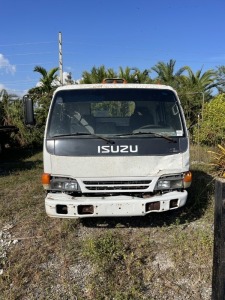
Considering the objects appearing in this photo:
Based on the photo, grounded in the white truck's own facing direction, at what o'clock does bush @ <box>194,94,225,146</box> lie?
The bush is roughly at 7 o'clock from the white truck.

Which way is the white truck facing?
toward the camera

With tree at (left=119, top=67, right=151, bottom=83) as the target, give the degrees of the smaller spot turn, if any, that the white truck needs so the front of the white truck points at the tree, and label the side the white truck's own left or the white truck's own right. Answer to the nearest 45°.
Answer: approximately 180°

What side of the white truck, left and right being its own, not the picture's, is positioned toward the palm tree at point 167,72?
back

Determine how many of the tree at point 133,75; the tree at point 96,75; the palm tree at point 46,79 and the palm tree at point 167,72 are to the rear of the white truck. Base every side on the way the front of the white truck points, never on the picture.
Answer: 4

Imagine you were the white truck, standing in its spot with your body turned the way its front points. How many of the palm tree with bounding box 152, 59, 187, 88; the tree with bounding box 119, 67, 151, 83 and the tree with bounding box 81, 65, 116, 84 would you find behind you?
3

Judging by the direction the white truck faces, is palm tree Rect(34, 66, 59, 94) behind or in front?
behind

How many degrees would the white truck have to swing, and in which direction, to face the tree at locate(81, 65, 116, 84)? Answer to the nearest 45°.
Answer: approximately 180°

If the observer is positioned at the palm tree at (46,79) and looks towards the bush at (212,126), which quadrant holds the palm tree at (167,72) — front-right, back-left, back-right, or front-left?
front-left

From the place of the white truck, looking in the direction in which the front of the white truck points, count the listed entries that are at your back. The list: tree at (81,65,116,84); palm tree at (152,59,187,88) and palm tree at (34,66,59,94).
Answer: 3
